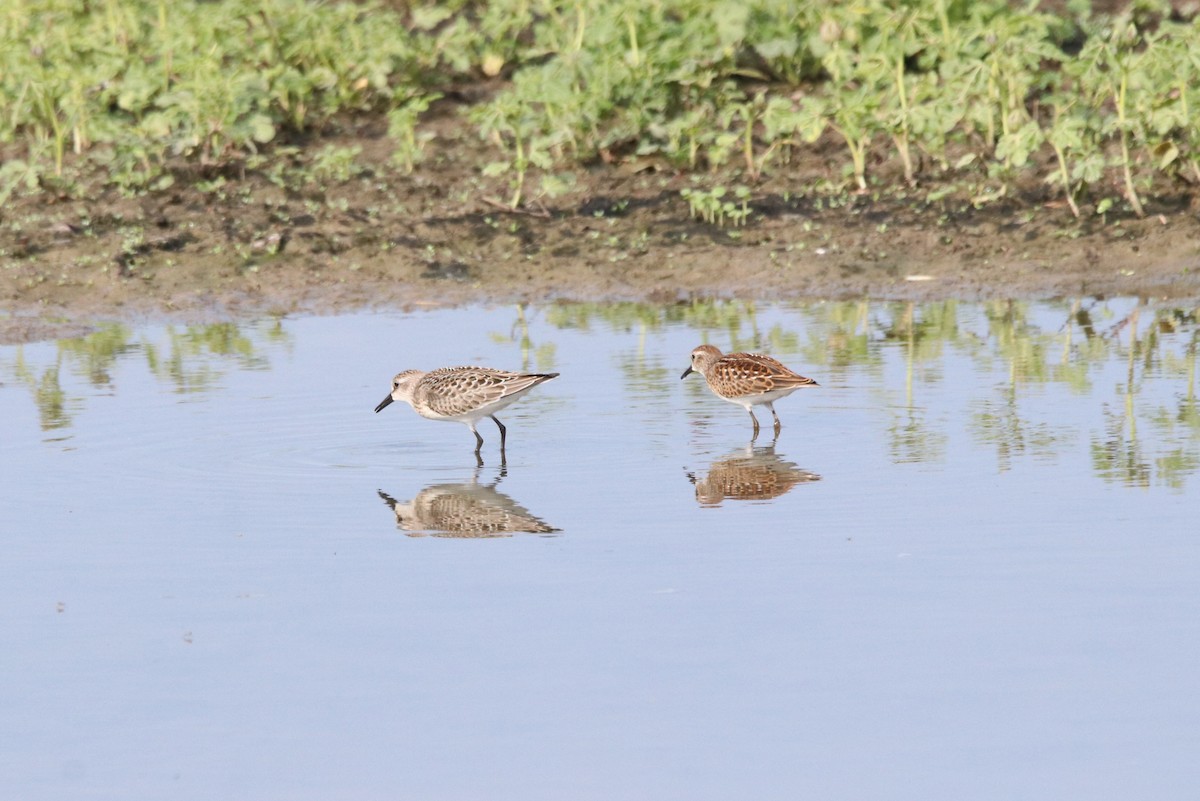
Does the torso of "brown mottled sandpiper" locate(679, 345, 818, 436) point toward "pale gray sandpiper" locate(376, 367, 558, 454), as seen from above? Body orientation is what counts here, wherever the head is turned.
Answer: yes

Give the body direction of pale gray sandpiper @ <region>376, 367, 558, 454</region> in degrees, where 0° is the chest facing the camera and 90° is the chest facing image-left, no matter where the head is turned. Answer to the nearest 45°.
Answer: approximately 90°

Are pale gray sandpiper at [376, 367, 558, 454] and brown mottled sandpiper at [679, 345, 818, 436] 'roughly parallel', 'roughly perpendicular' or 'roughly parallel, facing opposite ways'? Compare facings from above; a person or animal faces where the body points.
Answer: roughly parallel

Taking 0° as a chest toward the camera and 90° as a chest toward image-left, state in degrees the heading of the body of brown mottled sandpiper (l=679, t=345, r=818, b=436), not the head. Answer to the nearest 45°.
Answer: approximately 90°

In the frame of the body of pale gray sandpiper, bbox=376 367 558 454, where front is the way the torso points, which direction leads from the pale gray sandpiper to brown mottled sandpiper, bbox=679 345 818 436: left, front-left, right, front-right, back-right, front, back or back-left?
back

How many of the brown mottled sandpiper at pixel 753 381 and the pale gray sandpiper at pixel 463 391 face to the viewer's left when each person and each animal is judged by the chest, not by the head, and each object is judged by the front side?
2
